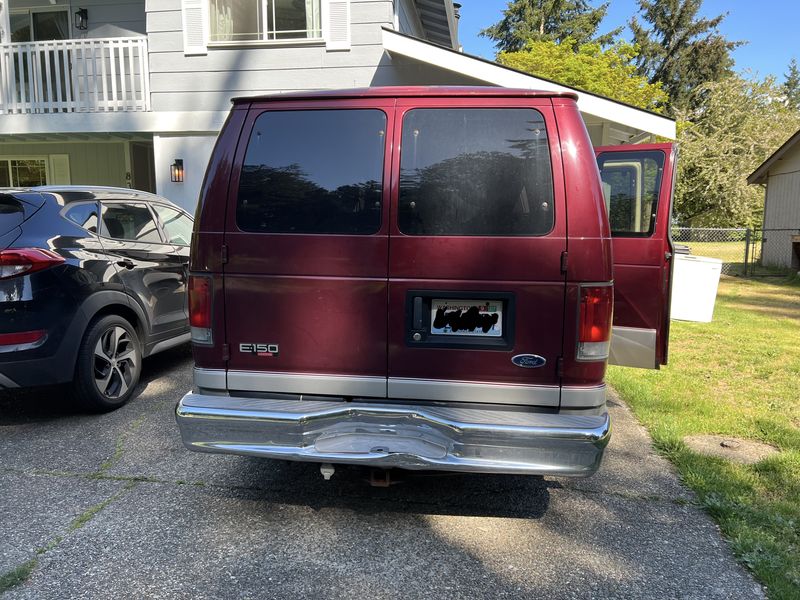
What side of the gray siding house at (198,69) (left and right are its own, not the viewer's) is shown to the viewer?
front

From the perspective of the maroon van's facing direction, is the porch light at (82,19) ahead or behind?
ahead

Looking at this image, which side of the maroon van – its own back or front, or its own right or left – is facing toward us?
back

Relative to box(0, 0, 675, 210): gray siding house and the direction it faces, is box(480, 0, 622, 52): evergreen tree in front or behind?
behind

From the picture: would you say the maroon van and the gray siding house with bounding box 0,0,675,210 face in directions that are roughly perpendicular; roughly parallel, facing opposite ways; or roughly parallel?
roughly parallel, facing opposite ways

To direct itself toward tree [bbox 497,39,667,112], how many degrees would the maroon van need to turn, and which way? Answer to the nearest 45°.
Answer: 0° — it already faces it

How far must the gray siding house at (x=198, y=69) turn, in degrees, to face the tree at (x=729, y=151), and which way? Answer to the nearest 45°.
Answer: approximately 135° to its left

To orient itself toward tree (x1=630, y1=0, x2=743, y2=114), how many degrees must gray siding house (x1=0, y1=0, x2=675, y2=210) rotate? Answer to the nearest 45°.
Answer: approximately 135° to its left

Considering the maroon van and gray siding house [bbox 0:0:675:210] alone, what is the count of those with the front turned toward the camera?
1

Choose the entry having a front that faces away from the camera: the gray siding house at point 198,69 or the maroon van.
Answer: the maroon van

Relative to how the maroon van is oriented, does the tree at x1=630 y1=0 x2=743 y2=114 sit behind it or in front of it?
in front

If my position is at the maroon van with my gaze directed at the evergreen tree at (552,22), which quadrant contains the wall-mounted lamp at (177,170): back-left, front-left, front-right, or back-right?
front-left

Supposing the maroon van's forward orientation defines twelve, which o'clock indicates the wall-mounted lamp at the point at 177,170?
The wall-mounted lamp is roughly at 11 o'clock from the maroon van.
